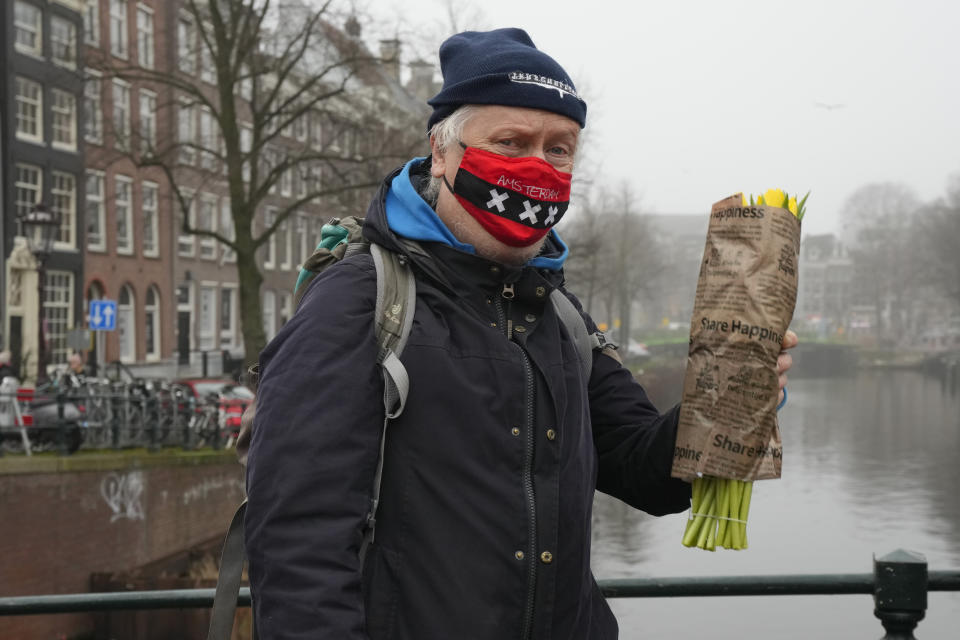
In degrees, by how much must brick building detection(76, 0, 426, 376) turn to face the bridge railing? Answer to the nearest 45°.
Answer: approximately 45° to its right

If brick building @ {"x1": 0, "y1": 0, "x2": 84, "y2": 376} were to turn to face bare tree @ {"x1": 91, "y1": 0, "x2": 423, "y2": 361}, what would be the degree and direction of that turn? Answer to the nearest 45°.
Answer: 0° — it already faces it

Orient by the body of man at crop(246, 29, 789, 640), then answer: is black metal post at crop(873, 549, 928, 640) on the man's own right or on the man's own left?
on the man's own left

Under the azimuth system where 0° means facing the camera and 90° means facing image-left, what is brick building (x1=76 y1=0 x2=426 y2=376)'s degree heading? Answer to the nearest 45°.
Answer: approximately 315°

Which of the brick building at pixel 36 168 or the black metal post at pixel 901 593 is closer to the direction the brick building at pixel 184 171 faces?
the black metal post

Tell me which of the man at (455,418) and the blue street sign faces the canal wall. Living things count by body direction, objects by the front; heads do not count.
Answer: the blue street sign

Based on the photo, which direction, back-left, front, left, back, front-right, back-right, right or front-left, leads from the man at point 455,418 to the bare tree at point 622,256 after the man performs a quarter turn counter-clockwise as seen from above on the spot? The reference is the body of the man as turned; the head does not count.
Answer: front-left
